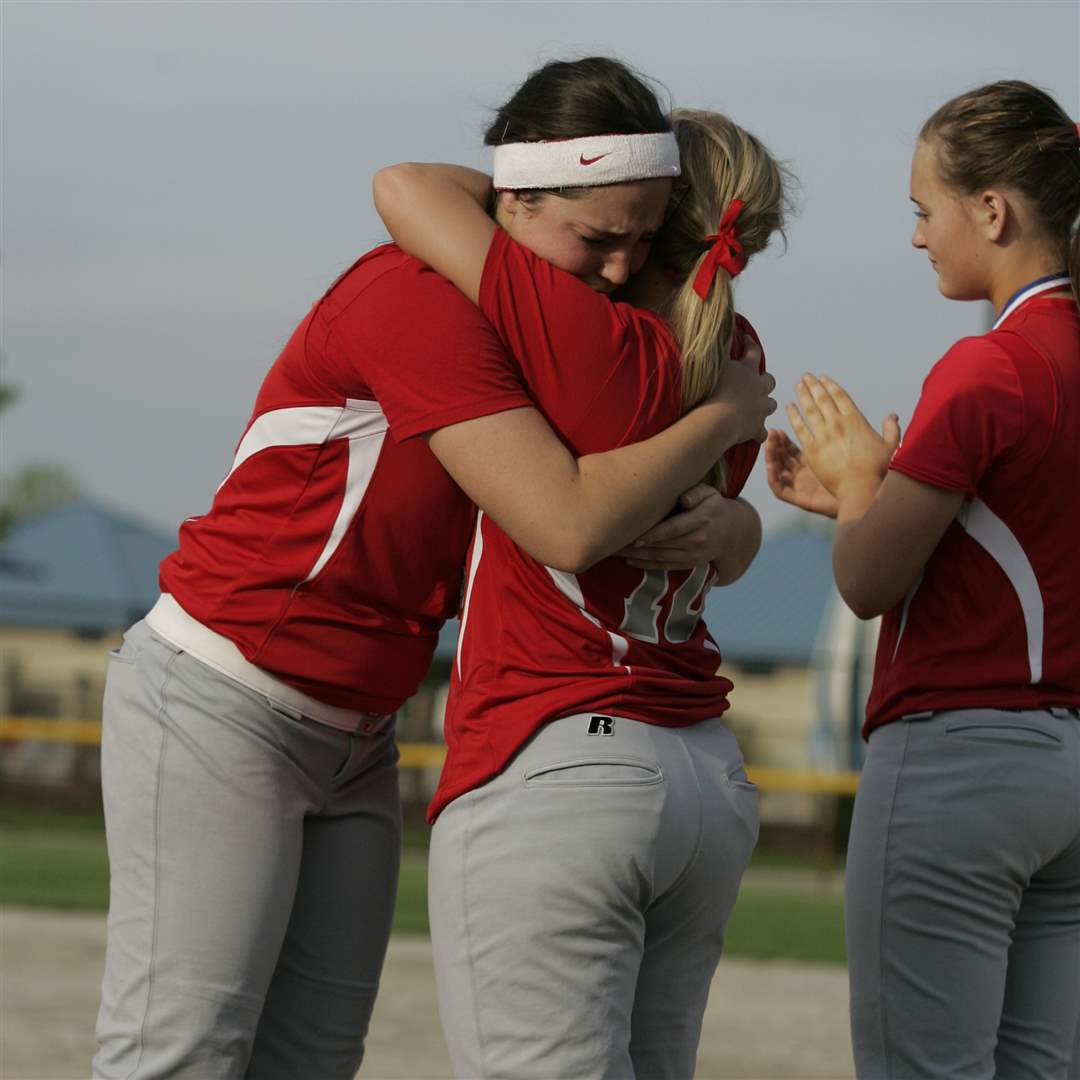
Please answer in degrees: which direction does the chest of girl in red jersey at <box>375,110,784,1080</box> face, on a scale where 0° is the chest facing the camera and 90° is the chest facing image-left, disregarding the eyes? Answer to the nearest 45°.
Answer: approximately 135°

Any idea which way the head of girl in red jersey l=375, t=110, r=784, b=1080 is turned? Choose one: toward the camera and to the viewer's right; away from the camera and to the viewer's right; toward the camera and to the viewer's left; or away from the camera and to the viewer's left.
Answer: away from the camera and to the viewer's left

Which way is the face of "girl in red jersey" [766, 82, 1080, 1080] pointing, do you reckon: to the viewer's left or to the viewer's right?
to the viewer's left

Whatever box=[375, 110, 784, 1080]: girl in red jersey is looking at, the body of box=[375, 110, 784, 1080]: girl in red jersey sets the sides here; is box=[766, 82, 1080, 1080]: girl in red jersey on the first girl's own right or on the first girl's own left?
on the first girl's own right
